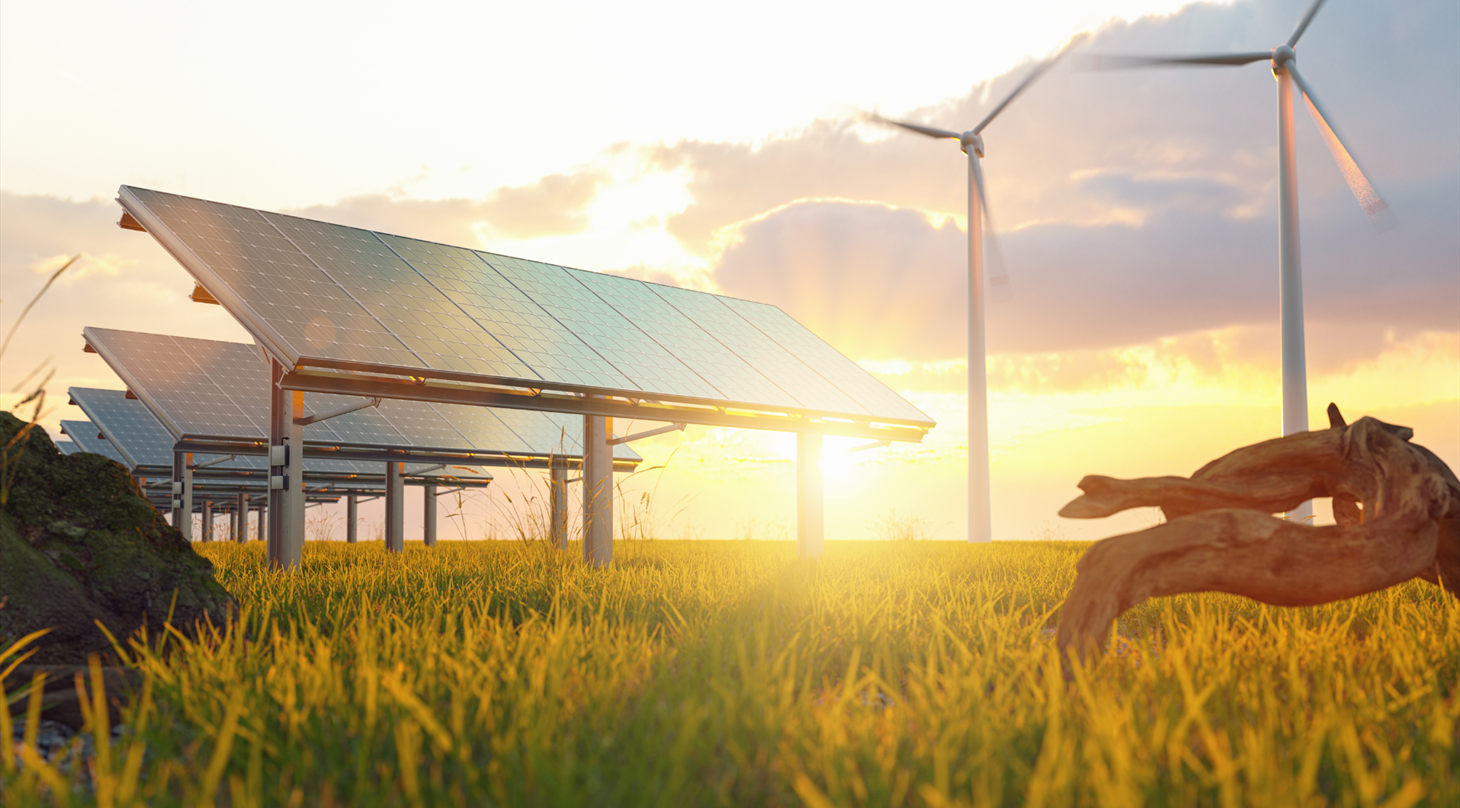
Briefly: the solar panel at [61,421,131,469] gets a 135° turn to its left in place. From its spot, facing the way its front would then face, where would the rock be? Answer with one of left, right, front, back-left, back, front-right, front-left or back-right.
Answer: back

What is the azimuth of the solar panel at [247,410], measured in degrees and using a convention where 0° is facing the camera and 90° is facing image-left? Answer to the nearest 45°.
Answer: approximately 315°

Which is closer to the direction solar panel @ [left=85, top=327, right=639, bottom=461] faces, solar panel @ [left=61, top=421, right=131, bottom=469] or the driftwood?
the driftwood

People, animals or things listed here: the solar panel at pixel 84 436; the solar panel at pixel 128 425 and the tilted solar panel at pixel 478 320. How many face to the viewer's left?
0

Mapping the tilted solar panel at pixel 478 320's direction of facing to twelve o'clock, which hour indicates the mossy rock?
The mossy rock is roughly at 2 o'clock from the tilted solar panel.

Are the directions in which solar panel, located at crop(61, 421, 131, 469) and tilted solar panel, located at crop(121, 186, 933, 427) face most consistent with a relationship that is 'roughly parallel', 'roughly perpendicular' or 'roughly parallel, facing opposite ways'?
roughly parallel

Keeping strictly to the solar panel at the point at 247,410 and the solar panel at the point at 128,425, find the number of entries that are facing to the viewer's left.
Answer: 0

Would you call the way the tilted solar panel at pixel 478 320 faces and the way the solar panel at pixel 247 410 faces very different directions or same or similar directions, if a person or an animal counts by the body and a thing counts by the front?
same or similar directions

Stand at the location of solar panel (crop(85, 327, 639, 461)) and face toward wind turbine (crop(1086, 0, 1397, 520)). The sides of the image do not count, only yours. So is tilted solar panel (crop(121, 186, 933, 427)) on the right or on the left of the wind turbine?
right

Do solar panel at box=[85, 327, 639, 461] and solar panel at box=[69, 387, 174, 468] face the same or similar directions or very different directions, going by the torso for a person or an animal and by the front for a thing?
same or similar directions

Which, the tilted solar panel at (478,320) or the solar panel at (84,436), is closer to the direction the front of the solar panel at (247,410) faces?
the tilted solar panel

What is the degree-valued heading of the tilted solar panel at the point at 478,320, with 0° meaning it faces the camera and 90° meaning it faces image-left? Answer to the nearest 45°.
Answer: approximately 315°

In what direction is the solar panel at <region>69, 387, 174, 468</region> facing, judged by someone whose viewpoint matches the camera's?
facing the viewer and to the right of the viewer

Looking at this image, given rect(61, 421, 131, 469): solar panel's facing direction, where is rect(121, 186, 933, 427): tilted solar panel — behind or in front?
in front

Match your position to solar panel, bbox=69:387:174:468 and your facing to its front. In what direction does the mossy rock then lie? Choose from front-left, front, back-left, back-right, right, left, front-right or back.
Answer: front-right

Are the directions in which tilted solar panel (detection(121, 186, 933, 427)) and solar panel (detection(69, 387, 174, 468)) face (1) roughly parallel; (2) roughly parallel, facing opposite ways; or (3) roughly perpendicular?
roughly parallel
